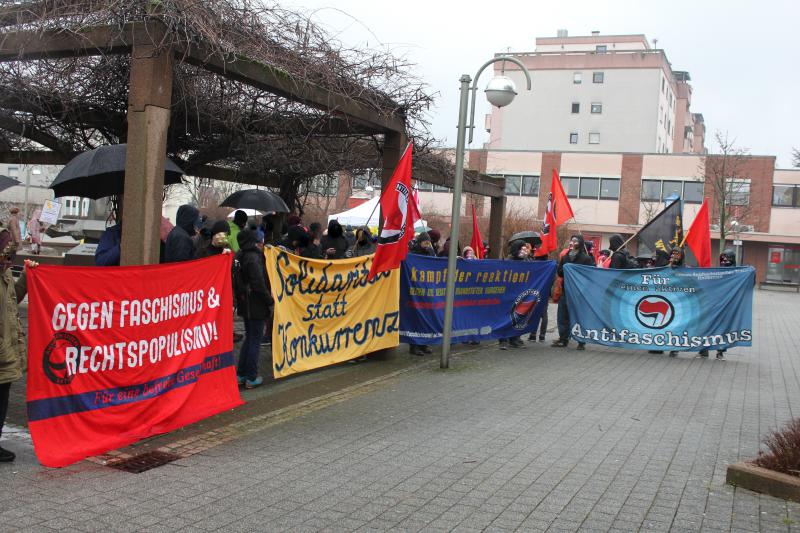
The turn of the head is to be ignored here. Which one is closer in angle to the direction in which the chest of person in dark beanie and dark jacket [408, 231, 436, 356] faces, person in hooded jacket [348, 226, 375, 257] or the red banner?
the red banner

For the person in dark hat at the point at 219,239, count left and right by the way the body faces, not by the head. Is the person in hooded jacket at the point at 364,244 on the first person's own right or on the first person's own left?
on the first person's own left

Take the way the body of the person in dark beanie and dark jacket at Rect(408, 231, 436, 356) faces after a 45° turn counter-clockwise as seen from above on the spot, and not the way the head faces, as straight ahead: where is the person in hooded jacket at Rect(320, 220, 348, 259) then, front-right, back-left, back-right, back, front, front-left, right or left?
back

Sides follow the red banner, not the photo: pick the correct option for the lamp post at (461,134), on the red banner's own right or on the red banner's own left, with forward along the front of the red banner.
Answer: on the red banner's own left

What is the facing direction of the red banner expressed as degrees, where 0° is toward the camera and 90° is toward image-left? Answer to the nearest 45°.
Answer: approximately 315°

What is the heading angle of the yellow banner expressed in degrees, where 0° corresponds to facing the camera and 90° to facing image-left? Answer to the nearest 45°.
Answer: approximately 315°

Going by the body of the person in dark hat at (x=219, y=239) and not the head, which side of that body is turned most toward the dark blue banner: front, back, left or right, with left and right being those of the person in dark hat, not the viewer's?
left

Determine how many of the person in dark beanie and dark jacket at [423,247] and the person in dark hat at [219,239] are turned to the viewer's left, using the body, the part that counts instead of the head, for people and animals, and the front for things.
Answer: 0

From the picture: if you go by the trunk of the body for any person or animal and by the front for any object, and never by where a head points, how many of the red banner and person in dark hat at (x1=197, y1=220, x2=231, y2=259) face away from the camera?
0

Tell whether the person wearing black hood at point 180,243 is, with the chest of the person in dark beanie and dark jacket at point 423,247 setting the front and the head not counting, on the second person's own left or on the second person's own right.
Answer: on the second person's own right

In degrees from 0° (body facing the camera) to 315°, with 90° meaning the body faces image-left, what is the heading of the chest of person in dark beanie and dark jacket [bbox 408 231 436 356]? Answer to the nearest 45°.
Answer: approximately 315°

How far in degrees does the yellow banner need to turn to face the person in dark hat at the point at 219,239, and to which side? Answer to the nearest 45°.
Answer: approximately 90° to its right
